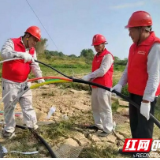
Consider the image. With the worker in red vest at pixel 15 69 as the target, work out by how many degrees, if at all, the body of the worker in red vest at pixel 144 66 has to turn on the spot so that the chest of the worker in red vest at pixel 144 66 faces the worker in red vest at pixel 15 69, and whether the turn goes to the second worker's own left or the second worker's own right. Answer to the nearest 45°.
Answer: approximately 45° to the second worker's own right

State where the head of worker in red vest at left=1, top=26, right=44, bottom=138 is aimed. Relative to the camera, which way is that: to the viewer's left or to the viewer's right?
to the viewer's right

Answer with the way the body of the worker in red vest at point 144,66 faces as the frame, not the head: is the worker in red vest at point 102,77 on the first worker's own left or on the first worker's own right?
on the first worker's own right

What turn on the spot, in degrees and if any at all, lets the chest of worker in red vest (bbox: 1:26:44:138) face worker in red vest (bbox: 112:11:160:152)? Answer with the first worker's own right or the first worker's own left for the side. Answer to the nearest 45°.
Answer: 0° — they already face them

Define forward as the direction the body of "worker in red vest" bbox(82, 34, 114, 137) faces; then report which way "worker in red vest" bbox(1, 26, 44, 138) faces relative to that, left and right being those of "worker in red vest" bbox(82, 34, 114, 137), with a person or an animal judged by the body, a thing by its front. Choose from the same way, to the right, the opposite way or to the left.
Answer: to the left

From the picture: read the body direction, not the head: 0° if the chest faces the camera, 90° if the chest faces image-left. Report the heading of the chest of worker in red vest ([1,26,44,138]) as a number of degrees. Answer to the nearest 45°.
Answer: approximately 315°

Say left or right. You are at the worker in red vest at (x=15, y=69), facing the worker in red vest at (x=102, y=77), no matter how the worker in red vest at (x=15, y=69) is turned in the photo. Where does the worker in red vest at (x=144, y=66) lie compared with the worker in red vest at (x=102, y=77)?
right

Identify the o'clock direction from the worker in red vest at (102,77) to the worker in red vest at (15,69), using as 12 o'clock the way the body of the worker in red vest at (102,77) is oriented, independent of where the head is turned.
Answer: the worker in red vest at (15,69) is roughly at 1 o'clock from the worker in red vest at (102,77).

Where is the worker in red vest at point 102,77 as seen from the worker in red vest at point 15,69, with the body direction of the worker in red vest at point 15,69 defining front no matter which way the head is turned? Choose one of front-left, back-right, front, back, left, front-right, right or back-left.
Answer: front-left
